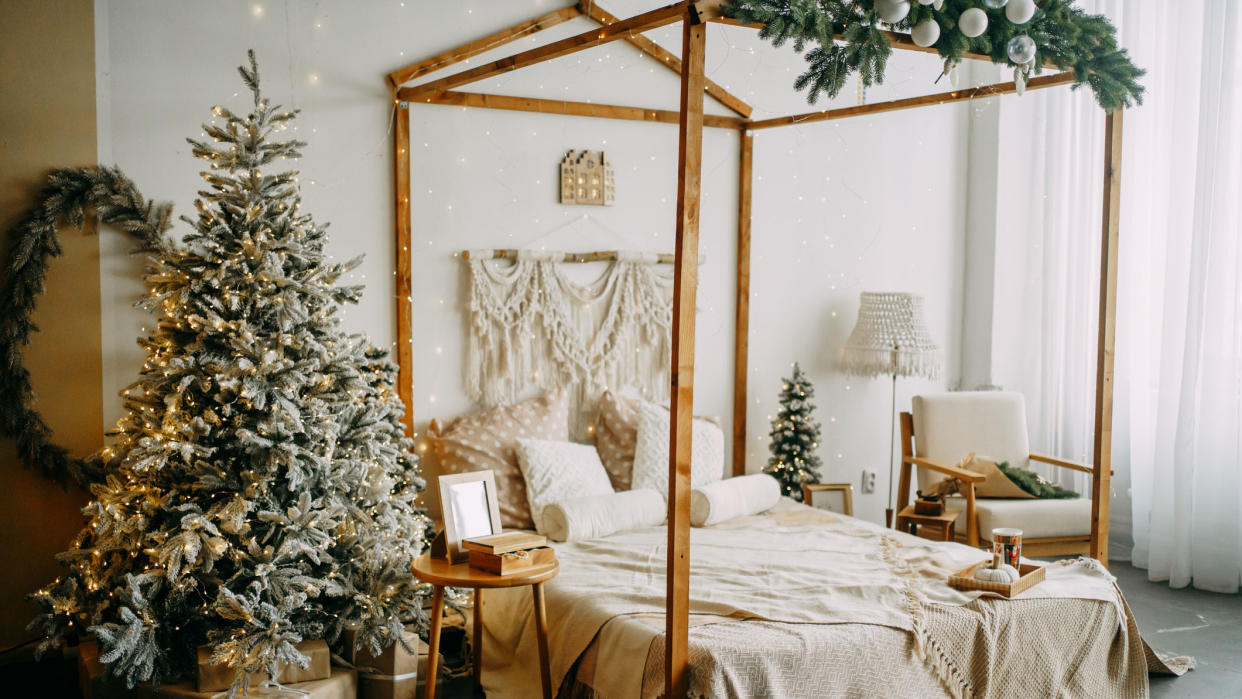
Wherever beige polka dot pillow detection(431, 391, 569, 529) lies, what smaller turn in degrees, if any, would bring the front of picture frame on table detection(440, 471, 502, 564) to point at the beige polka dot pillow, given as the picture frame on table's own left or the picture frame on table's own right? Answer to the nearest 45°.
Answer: approximately 135° to the picture frame on table's own left

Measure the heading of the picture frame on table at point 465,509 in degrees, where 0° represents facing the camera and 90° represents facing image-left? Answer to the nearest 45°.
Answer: approximately 315°

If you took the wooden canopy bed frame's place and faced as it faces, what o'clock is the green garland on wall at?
The green garland on wall is roughly at 4 o'clock from the wooden canopy bed frame.
